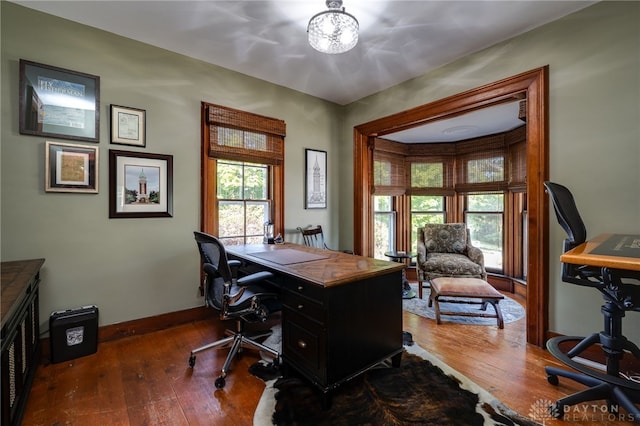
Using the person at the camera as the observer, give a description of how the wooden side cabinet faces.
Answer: facing to the right of the viewer

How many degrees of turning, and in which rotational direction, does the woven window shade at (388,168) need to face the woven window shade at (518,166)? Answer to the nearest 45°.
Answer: approximately 45° to its left

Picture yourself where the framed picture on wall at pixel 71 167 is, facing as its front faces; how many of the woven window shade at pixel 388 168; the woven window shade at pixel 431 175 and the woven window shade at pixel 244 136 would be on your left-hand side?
3

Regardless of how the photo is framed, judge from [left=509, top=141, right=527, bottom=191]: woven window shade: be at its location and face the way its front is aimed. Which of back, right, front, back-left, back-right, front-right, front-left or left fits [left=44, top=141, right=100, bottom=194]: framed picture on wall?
front

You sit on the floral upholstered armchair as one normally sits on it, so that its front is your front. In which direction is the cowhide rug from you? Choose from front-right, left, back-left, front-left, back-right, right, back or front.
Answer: front

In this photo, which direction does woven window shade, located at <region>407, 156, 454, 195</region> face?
toward the camera

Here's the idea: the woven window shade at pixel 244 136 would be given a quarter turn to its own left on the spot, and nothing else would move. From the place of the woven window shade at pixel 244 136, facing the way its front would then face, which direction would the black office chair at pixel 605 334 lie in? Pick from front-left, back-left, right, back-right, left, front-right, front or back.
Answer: right

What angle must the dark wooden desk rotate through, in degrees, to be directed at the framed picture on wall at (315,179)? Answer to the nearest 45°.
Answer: approximately 135° to its right

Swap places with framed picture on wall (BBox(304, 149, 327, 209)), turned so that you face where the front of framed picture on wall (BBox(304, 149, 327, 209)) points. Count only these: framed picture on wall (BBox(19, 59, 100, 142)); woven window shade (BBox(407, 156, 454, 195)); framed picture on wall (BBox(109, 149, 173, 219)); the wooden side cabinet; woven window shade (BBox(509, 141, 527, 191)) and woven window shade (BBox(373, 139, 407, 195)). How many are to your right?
3

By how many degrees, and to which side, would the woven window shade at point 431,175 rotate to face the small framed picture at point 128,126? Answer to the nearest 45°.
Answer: approximately 45° to its right

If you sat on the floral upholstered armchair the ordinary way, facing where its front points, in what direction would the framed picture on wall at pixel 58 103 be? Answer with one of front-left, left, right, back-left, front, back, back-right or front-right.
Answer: front-right
